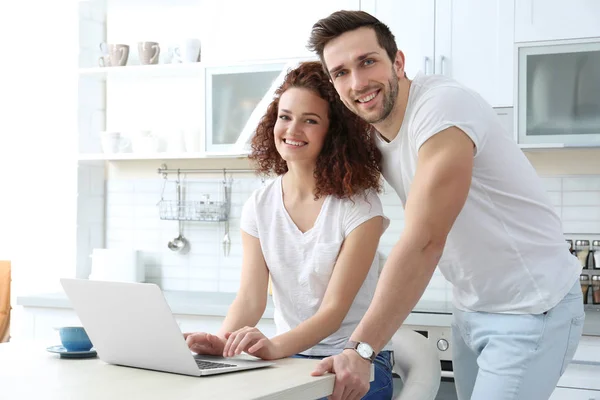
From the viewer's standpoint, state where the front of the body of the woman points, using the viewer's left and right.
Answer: facing the viewer and to the left of the viewer

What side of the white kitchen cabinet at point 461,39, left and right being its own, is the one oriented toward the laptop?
front

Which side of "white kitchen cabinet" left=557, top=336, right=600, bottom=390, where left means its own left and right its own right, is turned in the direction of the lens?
front

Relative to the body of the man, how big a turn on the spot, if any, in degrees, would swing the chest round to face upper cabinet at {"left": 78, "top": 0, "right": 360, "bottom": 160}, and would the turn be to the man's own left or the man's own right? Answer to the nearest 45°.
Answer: approximately 90° to the man's own right

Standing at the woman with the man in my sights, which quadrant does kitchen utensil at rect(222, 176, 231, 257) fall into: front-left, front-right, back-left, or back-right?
back-left

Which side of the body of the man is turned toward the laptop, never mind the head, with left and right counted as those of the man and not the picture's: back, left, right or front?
front

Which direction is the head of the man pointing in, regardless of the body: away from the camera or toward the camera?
toward the camera

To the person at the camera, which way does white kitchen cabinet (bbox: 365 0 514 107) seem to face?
facing the viewer

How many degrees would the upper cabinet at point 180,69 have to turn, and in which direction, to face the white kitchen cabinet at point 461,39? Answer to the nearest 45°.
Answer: approximately 45° to its left

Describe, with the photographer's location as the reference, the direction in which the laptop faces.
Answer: facing away from the viewer and to the right of the viewer

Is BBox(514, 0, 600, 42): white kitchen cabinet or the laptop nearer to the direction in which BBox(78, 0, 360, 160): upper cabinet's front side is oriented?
the laptop

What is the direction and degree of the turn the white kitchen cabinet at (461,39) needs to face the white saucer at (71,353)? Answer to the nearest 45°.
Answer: approximately 45° to its right

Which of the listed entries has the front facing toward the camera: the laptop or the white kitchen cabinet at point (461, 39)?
the white kitchen cabinet

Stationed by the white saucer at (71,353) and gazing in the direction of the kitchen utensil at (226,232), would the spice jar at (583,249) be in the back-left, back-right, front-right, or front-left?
front-right

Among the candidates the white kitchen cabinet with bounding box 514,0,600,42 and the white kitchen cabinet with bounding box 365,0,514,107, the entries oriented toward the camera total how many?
2

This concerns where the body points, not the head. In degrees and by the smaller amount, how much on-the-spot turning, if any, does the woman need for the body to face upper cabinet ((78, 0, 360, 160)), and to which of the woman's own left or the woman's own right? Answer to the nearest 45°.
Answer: approximately 135° to the woman's own right
